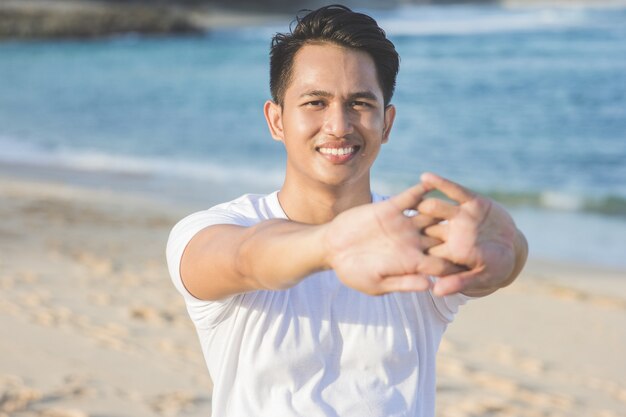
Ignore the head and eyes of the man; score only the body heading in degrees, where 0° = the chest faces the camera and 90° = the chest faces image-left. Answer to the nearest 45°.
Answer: approximately 0°
